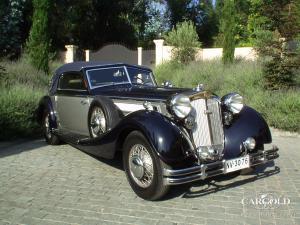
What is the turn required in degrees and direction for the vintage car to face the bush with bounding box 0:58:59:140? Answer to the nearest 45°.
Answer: approximately 180°

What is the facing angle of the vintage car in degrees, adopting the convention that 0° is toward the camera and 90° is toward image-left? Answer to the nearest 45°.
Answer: approximately 315°

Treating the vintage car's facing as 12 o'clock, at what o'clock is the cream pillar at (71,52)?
The cream pillar is roughly at 7 o'clock from the vintage car.

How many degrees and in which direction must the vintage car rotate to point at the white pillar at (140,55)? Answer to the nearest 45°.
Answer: approximately 135° to its left

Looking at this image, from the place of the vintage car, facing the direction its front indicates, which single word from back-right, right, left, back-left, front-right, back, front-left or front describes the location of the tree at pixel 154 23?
back-left

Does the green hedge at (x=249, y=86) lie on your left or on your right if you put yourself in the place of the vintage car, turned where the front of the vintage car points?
on your left

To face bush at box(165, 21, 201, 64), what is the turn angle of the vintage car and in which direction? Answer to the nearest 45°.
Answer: approximately 135° to its left

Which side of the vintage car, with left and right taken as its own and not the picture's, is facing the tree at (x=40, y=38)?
back

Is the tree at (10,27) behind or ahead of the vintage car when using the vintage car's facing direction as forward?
behind
